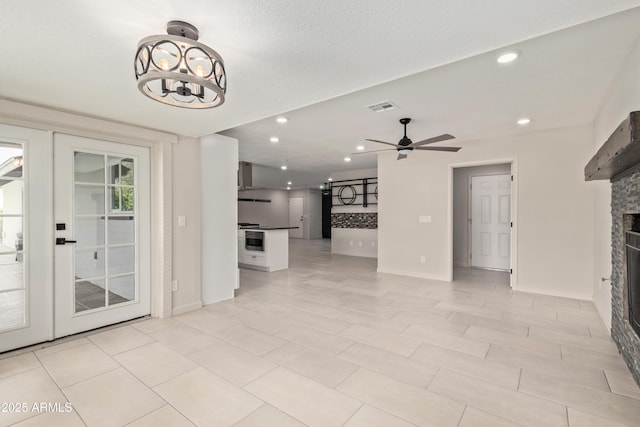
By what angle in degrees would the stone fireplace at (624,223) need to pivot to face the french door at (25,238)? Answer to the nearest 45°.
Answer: approximately 45° to its left

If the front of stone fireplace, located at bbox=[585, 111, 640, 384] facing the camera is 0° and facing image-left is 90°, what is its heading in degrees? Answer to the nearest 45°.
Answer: approximately 90°

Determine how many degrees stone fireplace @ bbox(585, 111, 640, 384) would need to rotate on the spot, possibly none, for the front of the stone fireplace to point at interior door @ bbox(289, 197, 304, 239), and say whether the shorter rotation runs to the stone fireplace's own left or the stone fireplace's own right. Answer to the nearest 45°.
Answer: approximately 45° to the stone fireplace's own right

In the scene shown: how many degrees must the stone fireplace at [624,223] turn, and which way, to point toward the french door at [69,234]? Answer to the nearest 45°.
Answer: approximately 45° to its left

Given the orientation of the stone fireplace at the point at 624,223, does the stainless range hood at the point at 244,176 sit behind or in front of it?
in front

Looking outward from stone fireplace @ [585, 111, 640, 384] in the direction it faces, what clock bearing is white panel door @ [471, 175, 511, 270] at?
The white panel door is roughly at 2 o'clock from the stone fireplace.

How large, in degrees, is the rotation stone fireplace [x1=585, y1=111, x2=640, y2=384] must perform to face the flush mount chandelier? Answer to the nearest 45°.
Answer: approximately 45° to its left

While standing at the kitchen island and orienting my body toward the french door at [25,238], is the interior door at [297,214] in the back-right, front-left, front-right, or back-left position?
back-right

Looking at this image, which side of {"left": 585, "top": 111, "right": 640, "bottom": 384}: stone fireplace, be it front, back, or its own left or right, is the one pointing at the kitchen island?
front
